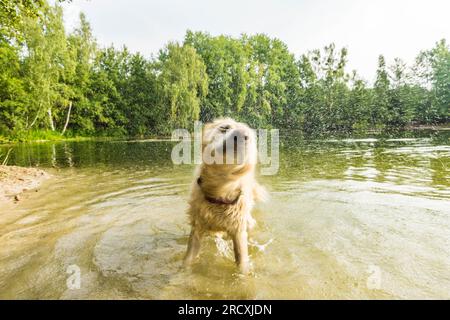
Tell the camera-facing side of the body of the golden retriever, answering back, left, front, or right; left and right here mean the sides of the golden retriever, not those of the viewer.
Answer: front

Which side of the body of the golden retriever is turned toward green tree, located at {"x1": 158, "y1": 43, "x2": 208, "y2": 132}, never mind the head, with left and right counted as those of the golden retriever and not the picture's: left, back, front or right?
back
